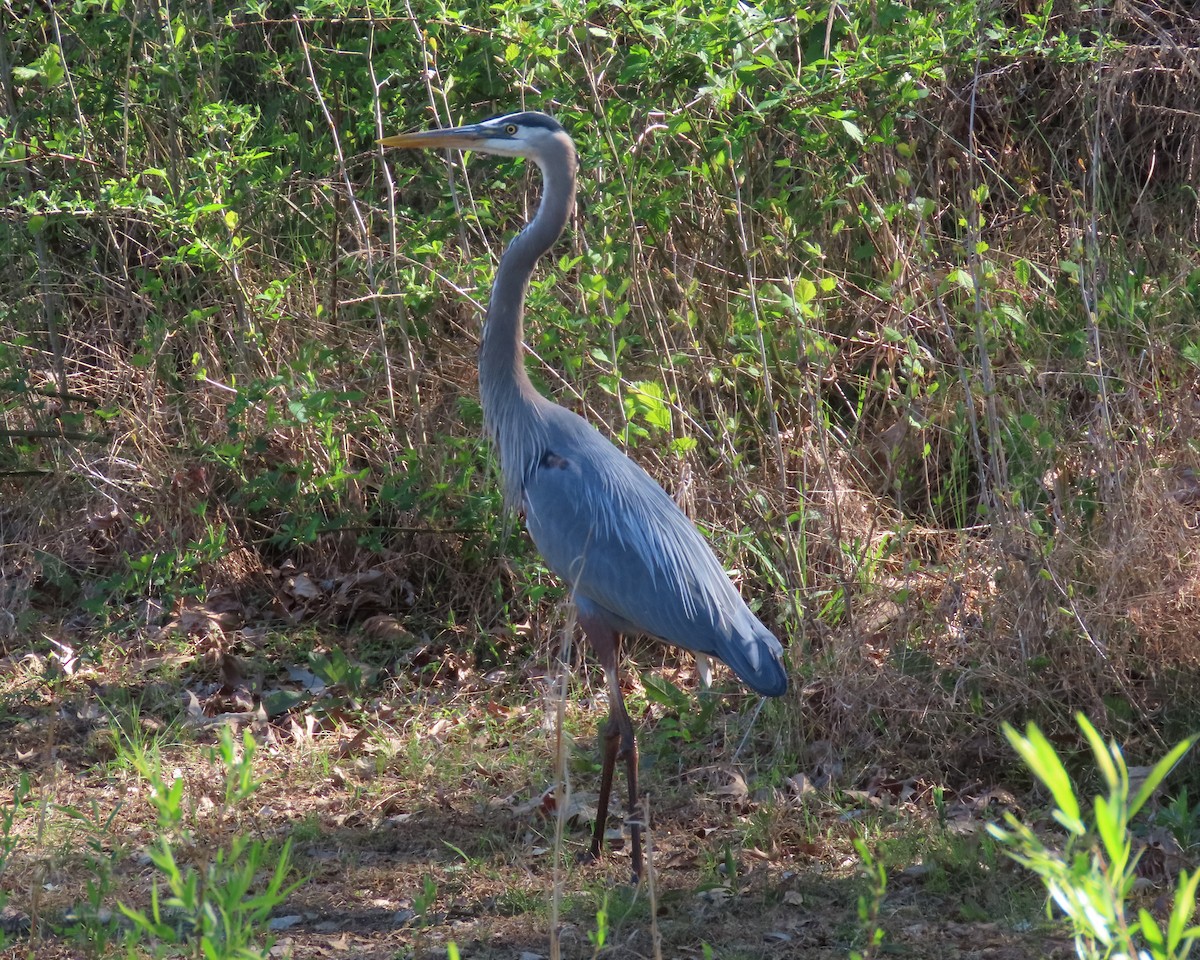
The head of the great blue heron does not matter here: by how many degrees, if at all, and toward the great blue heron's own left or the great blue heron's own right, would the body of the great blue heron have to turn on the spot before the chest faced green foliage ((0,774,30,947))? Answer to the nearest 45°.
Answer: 0° — it already faces it

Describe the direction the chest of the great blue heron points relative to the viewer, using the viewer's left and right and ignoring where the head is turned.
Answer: facing to the left of the viewer
